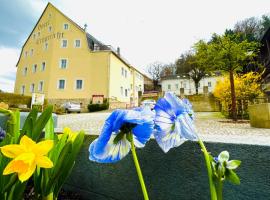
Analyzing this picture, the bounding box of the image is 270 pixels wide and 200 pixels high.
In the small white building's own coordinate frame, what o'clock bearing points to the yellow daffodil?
The yellow daffodil is roughly at 12 o'clock from the small white building.

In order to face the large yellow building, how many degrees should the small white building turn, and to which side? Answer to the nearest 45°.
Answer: approximately 45° to its right

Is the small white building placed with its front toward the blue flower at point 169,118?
yes

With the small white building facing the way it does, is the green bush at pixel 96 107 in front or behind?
in front

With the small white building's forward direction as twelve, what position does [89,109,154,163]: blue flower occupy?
The blue flower is roughly at 12 o'clock from the small white building.

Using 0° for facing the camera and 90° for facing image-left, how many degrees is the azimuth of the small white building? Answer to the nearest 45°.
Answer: approximately 0°
